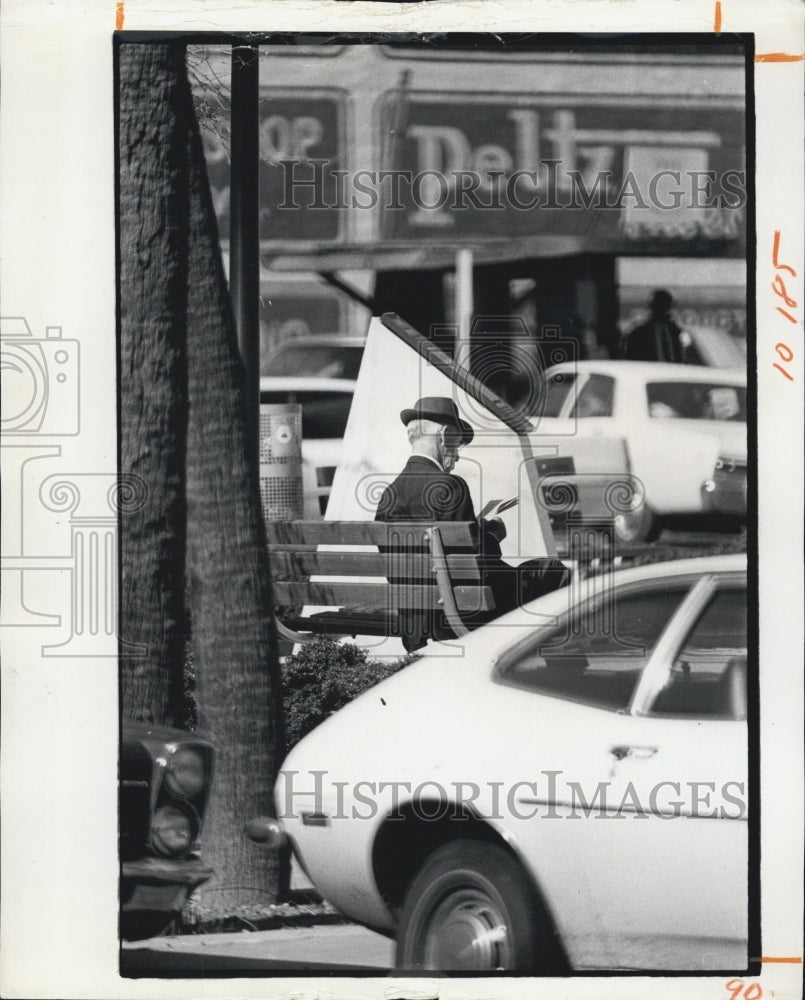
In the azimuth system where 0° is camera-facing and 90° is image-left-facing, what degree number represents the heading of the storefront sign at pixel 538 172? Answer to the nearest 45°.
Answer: approximately 0°

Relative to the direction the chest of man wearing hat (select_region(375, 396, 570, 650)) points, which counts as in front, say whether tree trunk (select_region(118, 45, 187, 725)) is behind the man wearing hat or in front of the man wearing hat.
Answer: behind

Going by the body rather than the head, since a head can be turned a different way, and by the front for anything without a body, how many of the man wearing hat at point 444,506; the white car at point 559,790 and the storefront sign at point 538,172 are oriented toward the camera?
1

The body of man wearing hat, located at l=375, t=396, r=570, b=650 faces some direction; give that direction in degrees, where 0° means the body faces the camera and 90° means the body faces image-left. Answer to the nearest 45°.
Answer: approximately 225°

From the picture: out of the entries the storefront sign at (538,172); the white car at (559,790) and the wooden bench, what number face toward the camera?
1
